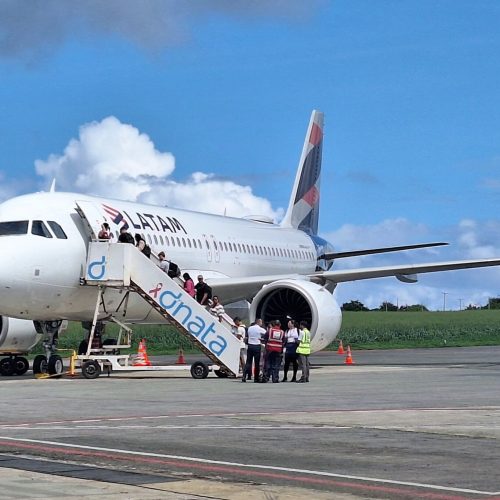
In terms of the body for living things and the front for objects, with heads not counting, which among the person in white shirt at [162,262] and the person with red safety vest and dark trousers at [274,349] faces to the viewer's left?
the person in white shirt

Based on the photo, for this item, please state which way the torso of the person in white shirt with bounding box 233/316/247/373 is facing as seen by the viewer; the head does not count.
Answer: to the viewer's left

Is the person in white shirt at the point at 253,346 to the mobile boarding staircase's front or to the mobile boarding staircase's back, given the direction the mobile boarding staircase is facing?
to the back

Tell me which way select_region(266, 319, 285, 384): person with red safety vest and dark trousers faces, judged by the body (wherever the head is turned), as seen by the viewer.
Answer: away from the camera

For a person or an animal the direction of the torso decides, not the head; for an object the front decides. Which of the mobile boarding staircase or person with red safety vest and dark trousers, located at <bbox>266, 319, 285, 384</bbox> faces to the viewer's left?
the mobile boarding staircase

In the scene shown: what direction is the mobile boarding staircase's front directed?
to the viewer's left

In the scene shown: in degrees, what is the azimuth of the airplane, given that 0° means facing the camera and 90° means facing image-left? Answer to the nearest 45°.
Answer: approximately 45°

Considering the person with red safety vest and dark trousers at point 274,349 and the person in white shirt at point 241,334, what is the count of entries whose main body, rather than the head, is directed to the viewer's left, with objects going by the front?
1

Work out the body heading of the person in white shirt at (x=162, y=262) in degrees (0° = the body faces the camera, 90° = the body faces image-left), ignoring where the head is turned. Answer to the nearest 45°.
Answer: approximately 90°

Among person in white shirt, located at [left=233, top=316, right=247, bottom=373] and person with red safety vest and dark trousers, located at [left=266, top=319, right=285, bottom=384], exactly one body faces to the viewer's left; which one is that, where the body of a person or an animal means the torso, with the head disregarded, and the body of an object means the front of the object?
the person in white shirt
